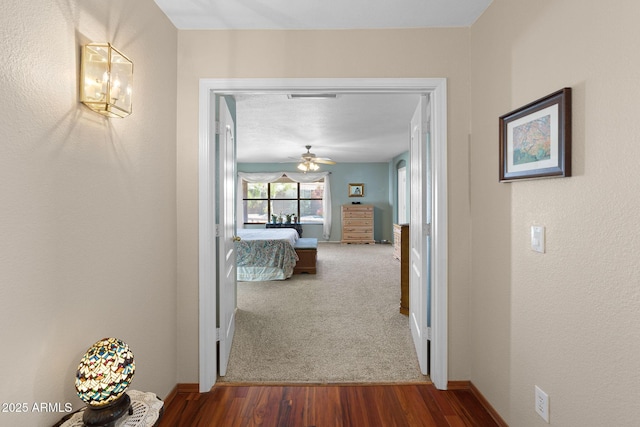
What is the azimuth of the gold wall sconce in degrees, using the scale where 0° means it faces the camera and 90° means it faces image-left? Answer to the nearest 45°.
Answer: approximately 315°

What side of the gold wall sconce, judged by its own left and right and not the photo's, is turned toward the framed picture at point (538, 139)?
front

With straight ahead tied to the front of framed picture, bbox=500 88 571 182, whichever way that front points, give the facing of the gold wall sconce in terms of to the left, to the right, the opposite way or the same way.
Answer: the opposite way

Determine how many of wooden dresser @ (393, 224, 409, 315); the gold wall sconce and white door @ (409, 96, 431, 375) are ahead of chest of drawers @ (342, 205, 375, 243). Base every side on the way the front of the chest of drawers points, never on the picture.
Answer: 3

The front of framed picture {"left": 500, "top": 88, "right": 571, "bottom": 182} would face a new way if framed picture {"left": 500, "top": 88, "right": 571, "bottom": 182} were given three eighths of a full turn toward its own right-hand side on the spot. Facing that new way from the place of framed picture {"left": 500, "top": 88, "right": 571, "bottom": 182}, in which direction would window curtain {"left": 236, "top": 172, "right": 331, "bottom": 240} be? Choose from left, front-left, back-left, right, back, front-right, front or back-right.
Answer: front-left

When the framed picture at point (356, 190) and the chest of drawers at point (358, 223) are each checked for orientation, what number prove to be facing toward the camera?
2

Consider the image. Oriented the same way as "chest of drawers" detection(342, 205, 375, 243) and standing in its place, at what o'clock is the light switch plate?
The light switch plate is roughly at 12 o'clock from the chest of drawers.

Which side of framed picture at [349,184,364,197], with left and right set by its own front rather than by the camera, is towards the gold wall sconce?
front

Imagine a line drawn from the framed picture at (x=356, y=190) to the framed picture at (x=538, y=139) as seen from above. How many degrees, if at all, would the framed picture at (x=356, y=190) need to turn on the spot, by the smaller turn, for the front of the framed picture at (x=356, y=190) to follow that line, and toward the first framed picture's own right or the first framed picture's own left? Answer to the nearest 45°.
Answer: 0° — it already faces it

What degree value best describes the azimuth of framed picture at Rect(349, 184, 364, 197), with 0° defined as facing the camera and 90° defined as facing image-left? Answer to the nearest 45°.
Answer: approximately 0°

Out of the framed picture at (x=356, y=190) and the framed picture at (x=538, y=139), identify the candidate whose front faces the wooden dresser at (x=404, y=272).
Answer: the framed picture at (x=356, y=190)

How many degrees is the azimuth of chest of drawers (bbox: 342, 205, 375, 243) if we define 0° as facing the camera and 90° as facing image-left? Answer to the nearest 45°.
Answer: approximately 0°

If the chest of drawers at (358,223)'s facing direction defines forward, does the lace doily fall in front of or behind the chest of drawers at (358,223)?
in front

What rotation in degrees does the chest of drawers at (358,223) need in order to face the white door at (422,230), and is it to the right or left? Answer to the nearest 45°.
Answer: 0° — it already faces it
